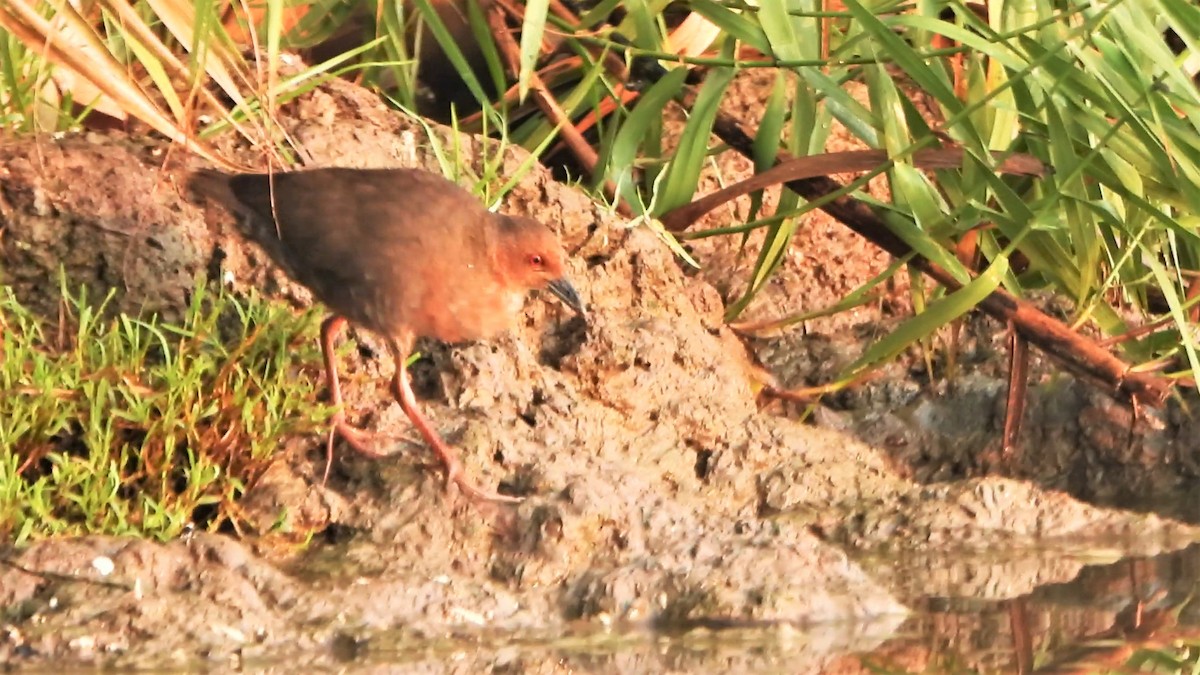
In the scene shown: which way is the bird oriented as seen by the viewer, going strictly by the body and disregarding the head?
to the viewer's right
